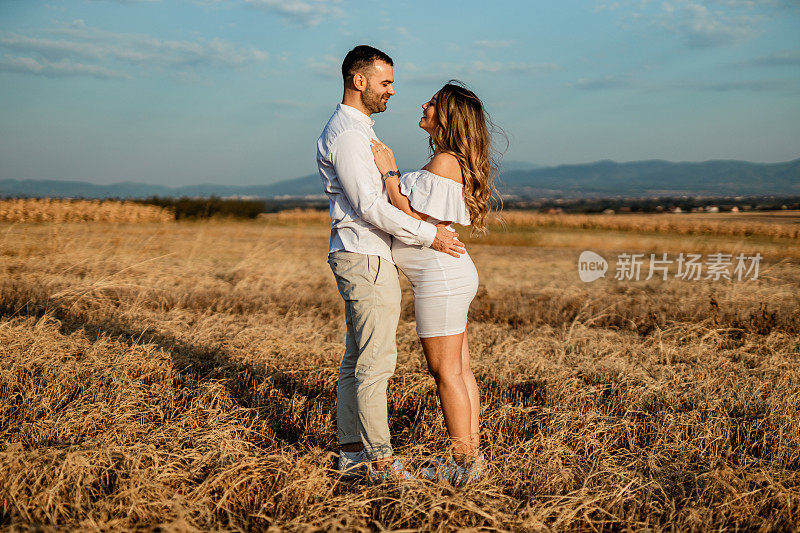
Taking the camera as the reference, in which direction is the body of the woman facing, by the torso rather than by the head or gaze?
to the viewer's left

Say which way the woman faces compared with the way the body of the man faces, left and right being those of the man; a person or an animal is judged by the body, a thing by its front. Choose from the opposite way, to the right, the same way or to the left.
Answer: the opposite way

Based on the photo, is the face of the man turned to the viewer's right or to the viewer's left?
to the viewer's right

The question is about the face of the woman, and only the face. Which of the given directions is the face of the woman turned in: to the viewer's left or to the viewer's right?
to the viewer's left

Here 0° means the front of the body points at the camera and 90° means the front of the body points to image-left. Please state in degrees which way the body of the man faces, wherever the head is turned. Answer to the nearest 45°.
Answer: approximately 270°

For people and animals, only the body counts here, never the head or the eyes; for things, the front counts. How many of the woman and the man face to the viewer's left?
1

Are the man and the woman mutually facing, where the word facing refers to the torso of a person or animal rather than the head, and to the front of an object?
yes
